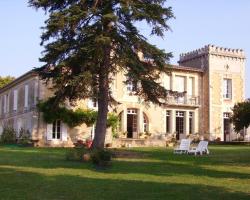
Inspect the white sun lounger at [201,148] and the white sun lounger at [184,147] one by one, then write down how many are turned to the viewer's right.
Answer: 0

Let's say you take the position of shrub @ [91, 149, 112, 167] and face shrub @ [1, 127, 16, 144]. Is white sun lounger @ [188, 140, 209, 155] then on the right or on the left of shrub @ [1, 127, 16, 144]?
right

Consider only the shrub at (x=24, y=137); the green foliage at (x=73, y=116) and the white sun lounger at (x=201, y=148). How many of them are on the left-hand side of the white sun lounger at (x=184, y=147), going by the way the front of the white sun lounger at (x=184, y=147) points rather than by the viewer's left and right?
1

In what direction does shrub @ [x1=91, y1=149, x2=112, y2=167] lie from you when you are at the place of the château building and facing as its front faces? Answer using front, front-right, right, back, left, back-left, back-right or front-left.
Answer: front-right

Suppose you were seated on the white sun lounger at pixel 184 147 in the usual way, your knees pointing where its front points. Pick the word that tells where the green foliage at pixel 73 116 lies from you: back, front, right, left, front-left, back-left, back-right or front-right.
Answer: right

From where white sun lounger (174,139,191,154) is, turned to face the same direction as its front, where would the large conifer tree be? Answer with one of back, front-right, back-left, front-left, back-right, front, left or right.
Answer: front

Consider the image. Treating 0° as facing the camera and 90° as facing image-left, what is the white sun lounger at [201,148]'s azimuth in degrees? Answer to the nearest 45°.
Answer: approximately 45°

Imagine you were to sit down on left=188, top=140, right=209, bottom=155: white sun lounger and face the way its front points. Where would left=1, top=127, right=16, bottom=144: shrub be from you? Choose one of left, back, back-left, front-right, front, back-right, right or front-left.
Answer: right

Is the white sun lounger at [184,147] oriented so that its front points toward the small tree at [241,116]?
no

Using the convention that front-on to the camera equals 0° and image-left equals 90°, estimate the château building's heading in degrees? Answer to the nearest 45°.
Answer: approximately 315°

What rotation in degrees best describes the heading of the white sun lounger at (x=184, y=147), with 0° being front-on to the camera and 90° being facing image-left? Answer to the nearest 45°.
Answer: approximately 45°

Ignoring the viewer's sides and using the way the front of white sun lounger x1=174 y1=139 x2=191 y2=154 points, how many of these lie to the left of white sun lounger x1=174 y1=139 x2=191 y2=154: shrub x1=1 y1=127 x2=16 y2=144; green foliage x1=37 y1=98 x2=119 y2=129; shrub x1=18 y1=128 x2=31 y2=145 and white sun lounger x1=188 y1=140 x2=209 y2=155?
1

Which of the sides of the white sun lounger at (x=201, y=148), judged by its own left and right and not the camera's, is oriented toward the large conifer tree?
front

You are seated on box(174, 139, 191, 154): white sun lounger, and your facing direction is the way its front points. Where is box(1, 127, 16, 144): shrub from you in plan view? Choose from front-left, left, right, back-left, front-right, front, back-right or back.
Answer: right

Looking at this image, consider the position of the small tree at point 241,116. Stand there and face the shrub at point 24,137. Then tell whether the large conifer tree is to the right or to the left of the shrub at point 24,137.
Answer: left

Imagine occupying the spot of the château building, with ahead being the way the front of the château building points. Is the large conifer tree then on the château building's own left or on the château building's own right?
on the château building's own right

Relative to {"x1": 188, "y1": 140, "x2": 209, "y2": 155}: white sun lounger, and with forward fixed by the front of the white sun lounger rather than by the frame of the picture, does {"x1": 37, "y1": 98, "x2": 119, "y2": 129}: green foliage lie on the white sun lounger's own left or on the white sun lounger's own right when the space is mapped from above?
on the white sun lounger's own right

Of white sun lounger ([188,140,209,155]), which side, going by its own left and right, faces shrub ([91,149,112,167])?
front

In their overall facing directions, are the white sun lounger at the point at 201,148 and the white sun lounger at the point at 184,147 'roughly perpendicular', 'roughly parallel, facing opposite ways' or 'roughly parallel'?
roughly parallel

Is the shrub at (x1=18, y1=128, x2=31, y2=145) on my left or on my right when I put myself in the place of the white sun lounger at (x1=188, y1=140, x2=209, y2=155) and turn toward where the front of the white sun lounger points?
on my right
